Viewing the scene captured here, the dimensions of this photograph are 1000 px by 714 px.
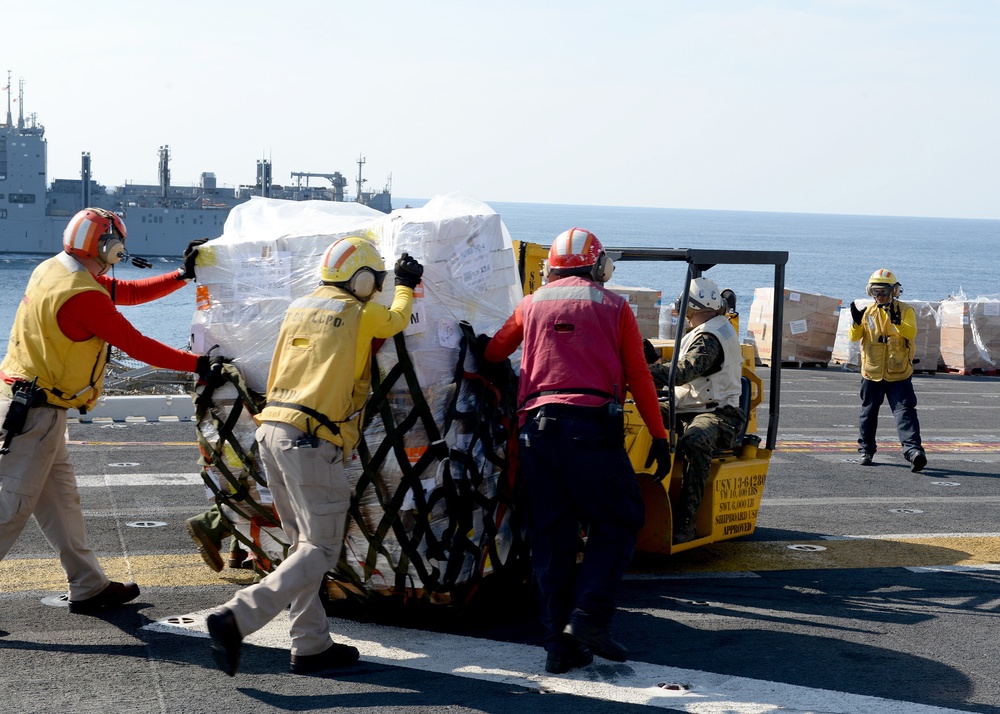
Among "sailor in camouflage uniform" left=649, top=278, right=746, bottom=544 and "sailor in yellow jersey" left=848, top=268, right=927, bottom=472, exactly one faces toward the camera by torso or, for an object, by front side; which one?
the sailor in yellow jersey

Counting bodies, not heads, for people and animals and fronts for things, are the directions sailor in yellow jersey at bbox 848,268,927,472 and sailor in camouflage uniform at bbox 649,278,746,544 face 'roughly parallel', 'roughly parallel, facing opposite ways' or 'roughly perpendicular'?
roughly perpendicular

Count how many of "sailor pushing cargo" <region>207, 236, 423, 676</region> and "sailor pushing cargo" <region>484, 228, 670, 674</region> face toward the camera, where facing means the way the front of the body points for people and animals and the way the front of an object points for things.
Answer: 0

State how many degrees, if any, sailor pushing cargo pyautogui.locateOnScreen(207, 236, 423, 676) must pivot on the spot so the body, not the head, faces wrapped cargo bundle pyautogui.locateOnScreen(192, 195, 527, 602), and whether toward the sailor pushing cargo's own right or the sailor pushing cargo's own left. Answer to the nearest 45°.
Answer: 0° — they already face it

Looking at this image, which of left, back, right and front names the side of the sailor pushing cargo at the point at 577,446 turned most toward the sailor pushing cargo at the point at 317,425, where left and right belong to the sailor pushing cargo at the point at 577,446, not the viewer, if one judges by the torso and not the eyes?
left

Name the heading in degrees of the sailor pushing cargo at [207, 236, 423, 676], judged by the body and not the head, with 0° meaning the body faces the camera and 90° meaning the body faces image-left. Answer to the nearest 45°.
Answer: approximately 225°

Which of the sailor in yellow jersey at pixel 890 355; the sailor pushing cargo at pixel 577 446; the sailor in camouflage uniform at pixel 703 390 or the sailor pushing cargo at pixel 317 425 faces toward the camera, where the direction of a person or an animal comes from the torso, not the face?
the sailor in yellow jersey

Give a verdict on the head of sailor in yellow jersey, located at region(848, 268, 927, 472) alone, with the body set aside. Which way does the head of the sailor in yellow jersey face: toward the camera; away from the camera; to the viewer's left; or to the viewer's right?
toward the camera

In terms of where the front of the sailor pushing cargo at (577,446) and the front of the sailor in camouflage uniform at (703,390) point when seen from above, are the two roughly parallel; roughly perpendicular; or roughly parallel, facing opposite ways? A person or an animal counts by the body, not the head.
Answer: roughly perpendicular

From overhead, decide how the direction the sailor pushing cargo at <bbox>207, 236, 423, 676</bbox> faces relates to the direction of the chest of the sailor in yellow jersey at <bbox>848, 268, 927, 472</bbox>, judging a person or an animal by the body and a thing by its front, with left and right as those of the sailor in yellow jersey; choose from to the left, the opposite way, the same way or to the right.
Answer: the opposite way

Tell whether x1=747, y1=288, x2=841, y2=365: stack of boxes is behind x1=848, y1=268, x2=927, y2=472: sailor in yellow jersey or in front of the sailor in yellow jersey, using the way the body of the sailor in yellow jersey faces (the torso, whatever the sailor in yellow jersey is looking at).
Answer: behind

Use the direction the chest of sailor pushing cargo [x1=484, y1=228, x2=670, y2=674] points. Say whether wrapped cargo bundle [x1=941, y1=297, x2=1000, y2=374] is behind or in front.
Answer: in front

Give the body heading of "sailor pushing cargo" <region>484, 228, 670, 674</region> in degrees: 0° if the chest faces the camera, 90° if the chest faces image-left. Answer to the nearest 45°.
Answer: approximately 180°

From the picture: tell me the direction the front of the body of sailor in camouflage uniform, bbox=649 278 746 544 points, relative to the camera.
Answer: to the viewer's left

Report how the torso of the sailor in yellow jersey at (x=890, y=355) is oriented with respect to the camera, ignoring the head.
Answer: toward the camera

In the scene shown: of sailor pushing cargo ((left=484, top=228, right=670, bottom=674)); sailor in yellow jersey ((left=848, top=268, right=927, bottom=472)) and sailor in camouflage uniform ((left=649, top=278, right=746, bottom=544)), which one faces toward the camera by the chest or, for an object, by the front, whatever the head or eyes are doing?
the sailor in yellow jersey
